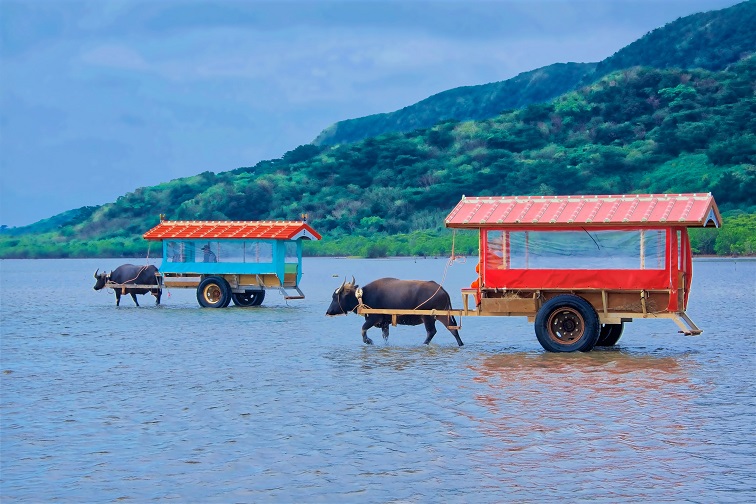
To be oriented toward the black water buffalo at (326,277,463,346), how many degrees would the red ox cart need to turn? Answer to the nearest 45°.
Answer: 0° — it already faces it

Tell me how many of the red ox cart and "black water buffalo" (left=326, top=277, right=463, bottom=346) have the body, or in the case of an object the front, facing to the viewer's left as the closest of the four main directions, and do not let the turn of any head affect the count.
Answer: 2

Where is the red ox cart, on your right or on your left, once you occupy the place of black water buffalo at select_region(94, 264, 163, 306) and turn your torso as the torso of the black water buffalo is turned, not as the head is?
on your left

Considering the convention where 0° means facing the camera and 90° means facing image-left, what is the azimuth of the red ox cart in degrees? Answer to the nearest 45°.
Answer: approximately 90°

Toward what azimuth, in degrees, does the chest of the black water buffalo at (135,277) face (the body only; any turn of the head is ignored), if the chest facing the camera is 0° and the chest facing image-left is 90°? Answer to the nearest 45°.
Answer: approximately 90°

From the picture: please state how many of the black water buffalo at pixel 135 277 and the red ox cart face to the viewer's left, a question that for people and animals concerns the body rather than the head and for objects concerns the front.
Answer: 2

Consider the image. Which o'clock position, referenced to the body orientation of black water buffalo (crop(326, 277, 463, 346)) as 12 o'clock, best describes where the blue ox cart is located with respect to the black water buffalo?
The blue ox cart is roughly at 2 o'clock from the black water buffalo.

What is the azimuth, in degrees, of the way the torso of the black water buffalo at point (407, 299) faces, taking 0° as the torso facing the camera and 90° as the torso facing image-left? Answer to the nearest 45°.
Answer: approximately 90°
